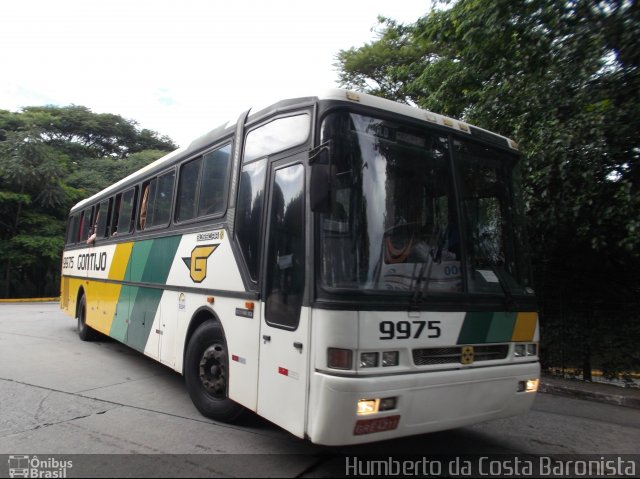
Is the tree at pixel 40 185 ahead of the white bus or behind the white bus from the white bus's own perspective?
behind

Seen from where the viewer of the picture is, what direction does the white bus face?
facing the viewer and to the right of the viewer

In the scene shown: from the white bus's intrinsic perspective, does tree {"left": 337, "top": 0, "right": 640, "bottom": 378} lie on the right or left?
on its left
